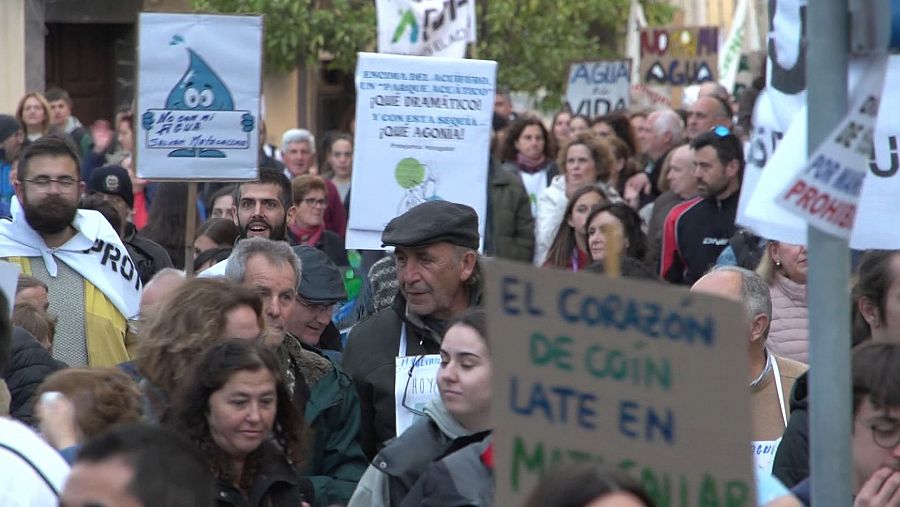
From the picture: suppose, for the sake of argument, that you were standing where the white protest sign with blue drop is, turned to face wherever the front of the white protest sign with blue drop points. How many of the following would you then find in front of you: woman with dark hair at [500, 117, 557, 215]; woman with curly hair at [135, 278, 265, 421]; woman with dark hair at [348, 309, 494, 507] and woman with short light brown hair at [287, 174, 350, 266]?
2

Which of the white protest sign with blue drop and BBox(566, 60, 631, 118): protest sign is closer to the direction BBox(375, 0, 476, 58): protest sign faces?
the white protest sign with blue drop

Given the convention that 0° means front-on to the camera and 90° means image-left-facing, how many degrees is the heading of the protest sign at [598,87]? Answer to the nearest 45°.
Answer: approximately 0°

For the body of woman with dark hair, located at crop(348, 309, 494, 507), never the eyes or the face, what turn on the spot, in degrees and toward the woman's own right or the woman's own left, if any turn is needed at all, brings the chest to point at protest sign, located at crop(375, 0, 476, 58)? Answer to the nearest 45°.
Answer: approximately 135° to the woman's own right

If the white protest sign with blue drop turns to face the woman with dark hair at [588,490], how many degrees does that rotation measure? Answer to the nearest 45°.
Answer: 0° — it already faces them

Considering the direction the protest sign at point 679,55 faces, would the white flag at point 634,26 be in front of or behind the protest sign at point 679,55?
behind

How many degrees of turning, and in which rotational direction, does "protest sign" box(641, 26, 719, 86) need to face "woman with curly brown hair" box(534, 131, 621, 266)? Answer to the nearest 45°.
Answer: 0° — it already faces them
